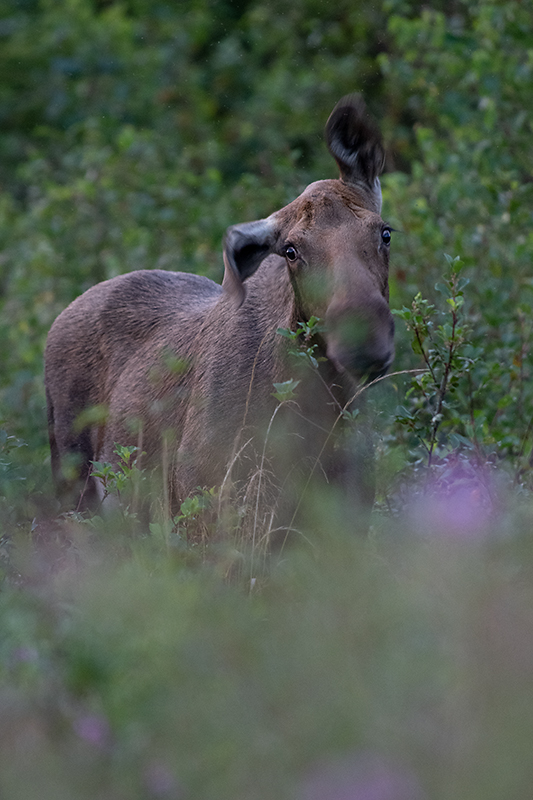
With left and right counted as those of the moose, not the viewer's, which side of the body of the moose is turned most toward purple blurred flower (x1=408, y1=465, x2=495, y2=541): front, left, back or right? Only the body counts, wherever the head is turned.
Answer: front

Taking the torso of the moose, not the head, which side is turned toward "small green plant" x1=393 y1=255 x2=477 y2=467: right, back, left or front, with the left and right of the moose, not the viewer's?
front

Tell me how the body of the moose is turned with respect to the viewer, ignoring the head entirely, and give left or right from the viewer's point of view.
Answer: facing the viewer and to the right of the viewer

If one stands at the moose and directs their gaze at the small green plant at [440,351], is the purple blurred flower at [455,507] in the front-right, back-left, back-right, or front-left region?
front-right

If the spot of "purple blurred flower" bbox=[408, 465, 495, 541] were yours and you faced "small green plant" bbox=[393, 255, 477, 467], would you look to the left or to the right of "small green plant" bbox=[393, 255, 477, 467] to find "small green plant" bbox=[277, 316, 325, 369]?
left

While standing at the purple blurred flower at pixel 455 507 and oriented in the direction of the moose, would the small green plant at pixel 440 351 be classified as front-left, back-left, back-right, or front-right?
front-right
